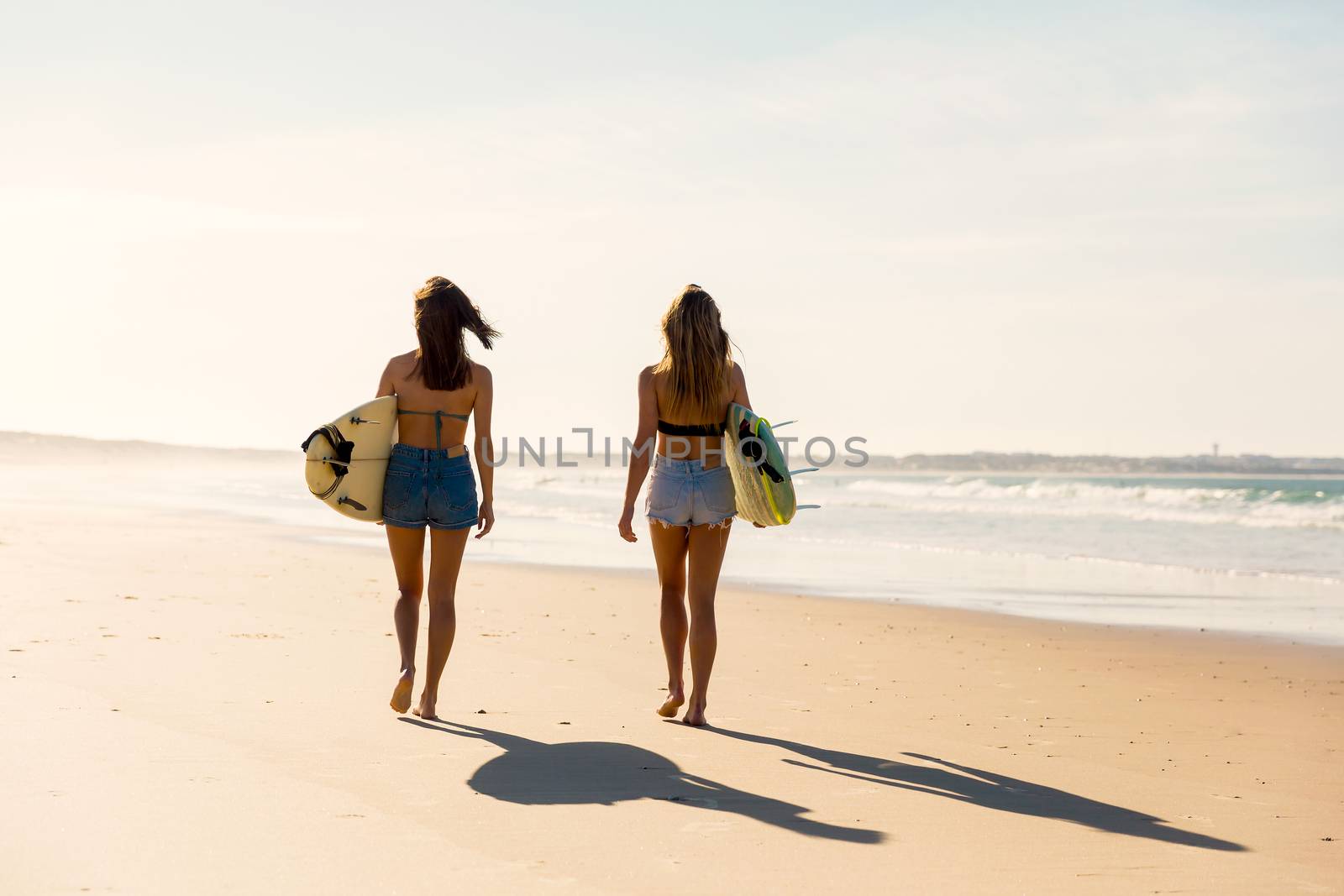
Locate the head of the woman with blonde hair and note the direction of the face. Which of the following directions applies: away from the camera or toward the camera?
away from the camera

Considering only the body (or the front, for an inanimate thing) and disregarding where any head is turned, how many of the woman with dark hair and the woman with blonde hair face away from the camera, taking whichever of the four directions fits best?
2

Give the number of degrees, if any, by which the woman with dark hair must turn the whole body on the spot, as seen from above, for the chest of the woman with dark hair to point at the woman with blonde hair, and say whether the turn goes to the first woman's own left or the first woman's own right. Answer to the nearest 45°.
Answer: approximately 90° to the first woman's own right

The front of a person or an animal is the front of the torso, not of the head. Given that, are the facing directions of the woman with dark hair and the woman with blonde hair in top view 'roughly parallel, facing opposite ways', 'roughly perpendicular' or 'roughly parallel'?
roughly parallel

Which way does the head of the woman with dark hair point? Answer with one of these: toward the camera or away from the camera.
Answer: away from the camera

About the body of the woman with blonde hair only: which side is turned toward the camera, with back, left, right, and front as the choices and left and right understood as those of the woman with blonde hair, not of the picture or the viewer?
back

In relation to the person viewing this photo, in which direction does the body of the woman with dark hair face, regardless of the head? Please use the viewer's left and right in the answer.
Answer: facing away from the viewer

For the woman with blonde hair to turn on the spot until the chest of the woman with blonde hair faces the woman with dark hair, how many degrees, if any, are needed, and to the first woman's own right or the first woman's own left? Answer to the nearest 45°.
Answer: approximately 90° to the first woman's own left
